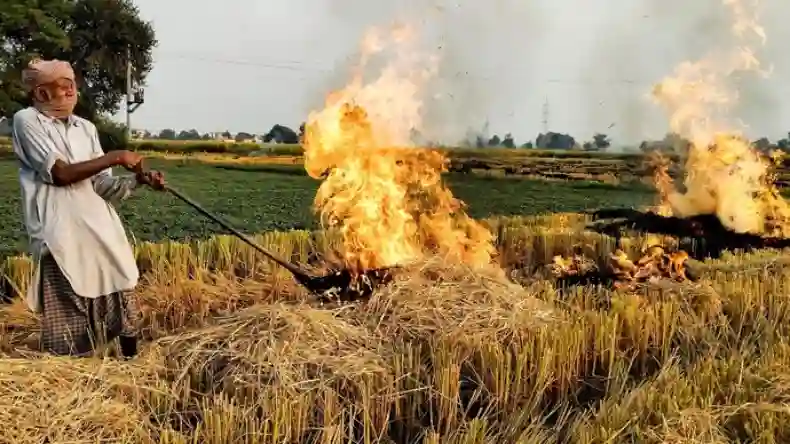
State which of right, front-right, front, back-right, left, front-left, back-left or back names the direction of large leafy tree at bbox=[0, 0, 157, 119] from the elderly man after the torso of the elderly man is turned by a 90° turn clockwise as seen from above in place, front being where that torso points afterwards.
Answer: back-right

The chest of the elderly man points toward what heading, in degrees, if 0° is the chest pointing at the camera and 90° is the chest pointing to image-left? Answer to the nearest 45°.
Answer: approximately 315°

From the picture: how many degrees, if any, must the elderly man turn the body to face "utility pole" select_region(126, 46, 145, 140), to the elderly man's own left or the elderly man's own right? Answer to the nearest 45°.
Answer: approximately 135° to the elderly man's own left

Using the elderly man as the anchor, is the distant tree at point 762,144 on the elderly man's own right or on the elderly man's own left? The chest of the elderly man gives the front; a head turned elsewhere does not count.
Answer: on the elderly man's own left

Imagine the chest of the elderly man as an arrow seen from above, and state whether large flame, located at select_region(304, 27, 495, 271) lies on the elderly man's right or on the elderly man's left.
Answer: on the elderly man's left

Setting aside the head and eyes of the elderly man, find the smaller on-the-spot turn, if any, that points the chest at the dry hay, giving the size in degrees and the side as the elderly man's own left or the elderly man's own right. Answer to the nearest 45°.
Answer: approximately 45° to the elderly man's own right

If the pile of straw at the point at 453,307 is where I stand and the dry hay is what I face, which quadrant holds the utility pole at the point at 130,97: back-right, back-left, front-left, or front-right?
back-right
